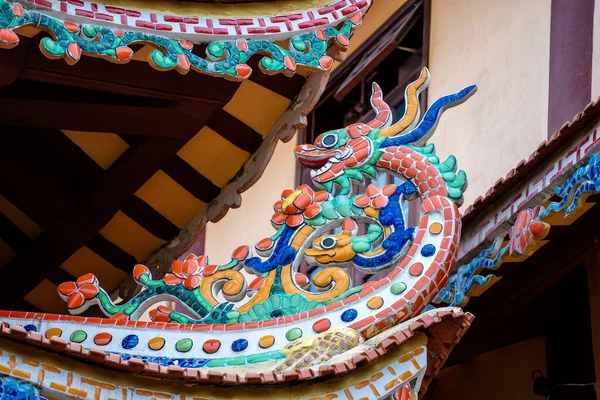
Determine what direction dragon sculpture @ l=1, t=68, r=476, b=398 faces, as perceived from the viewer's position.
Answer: facing to the left of the viewer

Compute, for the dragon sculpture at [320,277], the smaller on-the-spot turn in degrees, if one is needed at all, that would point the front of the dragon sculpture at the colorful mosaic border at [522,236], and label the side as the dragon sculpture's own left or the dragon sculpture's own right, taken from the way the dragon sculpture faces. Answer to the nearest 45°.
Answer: approximately 180°
